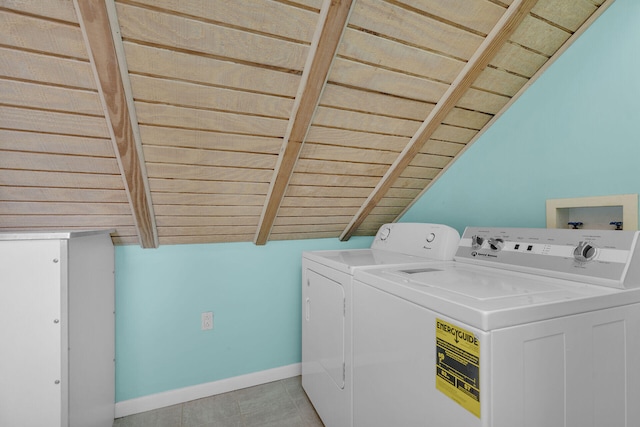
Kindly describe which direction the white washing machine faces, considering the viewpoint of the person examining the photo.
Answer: facing the viewer and to the left of the viewer

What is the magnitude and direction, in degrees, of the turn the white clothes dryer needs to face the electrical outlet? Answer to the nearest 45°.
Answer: approximately 45° to its right

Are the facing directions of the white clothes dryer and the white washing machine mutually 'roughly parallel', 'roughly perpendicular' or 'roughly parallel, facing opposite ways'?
roughly parallel

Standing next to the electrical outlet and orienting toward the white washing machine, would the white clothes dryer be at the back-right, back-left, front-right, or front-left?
front-left

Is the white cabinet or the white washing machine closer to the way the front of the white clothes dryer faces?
the white cabinet

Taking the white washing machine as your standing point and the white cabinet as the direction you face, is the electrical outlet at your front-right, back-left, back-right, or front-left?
front-right

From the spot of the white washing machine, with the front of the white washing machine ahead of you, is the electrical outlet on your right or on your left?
on your right

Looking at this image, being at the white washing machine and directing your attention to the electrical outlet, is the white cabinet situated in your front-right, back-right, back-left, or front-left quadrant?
front-left

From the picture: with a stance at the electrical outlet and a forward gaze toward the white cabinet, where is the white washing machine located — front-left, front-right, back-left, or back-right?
front-left

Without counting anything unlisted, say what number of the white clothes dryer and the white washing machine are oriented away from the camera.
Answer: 0

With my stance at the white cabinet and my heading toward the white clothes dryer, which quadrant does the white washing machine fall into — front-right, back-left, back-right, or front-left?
front-right
